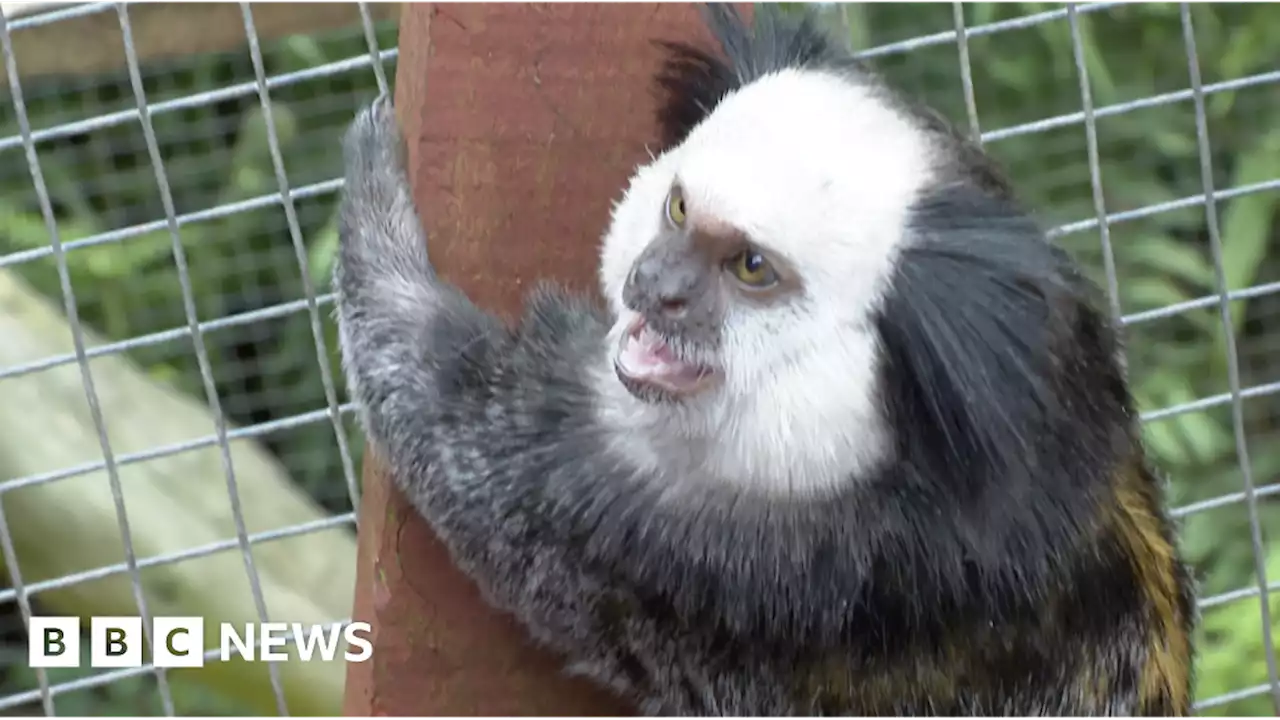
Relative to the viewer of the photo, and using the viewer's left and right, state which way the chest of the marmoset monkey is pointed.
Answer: facing the viewer and to the left of the viewer
